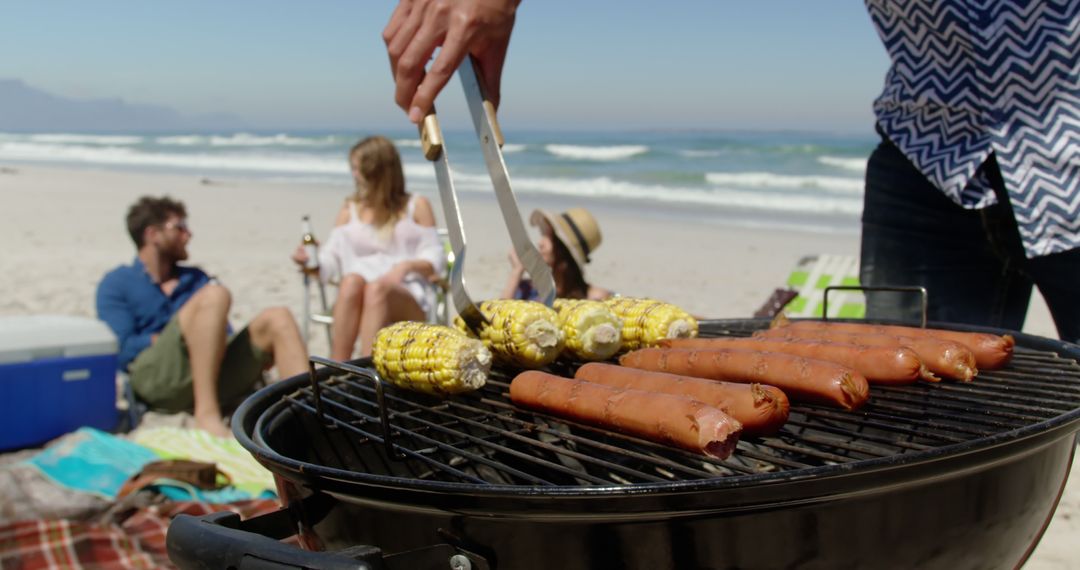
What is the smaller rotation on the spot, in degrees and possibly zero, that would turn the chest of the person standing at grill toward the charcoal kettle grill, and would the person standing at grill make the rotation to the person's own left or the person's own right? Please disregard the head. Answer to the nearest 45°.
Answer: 0° — they already face it

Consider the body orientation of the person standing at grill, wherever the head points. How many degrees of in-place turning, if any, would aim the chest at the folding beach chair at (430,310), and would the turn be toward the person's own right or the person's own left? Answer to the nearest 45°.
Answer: approximately 90° to the person's own right

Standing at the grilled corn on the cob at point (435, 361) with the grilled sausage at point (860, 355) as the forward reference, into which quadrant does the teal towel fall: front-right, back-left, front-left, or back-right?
back-left

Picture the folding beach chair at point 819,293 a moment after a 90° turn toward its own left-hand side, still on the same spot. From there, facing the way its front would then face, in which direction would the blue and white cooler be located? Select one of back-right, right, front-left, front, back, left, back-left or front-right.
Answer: right

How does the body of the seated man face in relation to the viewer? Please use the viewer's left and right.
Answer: facing the viewer and to the right of the viewer

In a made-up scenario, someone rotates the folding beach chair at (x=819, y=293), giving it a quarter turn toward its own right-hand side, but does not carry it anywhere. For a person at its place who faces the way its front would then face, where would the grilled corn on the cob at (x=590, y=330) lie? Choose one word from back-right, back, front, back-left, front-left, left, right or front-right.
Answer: back-left

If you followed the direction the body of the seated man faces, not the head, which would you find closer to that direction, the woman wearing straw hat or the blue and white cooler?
the woman wearing straw hat

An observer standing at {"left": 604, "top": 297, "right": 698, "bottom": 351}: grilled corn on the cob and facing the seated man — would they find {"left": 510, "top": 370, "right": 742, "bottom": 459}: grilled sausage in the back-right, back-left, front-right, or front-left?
back-left

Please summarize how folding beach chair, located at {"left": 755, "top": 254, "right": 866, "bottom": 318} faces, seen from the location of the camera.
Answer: facing the viewer and to the left of the viewer

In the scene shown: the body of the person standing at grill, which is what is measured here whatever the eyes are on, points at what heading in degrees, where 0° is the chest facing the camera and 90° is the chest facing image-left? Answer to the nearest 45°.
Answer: approximately 45°

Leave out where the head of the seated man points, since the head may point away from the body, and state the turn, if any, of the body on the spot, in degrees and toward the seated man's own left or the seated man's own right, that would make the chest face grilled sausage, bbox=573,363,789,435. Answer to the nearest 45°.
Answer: approximately 45° to the seated man's own right

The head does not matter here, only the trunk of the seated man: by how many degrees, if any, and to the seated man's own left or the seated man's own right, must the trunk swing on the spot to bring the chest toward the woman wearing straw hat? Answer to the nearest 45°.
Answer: approximately 45° to the seated man's own left

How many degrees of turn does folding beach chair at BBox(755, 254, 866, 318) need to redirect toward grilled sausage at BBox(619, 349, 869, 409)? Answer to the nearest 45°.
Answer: approximately 45° to its left

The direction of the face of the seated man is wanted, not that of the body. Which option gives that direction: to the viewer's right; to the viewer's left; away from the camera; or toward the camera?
to the viewer's right

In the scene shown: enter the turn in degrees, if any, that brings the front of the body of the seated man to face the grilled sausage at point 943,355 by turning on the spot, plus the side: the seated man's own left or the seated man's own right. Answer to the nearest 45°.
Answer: approximately 45° to the seated man's own right
